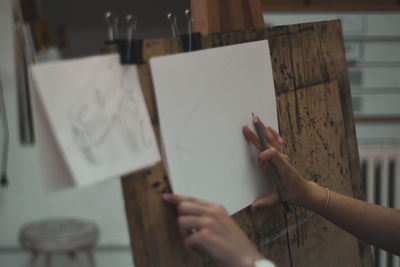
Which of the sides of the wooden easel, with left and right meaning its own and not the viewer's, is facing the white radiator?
back

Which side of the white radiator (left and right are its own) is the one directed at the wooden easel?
front

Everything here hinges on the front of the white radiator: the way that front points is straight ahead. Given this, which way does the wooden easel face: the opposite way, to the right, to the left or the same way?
the same way

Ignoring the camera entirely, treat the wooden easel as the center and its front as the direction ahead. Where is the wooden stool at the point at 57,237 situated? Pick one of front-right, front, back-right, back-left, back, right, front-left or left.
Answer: back-right

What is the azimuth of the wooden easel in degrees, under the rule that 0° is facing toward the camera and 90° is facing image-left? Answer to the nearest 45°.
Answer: approximately 0°

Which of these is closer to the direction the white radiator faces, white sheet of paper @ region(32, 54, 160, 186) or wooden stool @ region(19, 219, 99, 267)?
the white sheet of paper

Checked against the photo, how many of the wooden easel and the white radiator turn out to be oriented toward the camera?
2

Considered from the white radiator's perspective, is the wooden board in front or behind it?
in front

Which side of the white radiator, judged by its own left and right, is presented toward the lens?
front

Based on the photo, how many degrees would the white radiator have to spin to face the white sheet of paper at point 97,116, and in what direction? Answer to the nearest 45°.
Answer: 0° — it already faces it
